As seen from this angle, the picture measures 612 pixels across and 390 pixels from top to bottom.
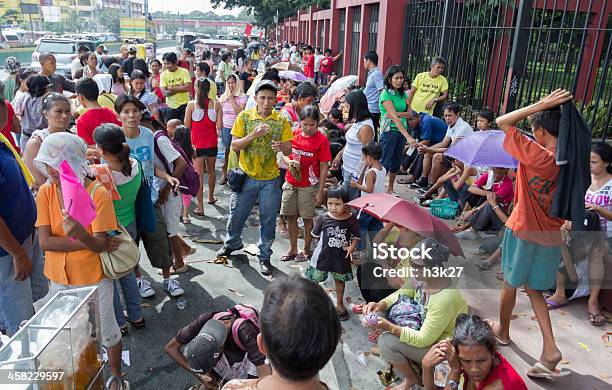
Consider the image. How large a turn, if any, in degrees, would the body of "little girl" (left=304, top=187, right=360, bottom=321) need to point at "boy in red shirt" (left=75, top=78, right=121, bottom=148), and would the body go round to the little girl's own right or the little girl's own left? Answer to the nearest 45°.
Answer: approximately 90° to the little girl's own right

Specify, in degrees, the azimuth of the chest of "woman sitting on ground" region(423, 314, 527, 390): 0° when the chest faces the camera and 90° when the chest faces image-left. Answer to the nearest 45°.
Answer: approximately 45°

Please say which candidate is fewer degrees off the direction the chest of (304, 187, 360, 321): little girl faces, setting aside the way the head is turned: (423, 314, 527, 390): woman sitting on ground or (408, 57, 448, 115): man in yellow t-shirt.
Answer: the woman sitting on ground

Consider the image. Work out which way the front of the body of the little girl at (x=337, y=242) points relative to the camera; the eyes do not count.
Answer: toward the camera

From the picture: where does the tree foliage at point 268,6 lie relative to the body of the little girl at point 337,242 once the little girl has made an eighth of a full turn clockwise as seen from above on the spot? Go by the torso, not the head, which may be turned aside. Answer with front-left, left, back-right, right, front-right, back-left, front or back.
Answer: back-right

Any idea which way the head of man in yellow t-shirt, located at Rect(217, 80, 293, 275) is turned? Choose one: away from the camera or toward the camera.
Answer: toward the camera

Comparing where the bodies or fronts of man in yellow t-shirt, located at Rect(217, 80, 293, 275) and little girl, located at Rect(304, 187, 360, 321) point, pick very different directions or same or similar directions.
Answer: same or similar directions

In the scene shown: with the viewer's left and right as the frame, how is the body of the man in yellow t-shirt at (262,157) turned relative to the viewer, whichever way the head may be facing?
facing the viewer

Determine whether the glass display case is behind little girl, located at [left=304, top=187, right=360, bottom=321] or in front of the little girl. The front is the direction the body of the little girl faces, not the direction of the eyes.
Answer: in front

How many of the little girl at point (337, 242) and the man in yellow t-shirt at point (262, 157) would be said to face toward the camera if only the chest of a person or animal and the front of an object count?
2

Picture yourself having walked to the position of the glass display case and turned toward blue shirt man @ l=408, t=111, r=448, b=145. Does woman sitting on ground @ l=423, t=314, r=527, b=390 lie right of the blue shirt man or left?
right

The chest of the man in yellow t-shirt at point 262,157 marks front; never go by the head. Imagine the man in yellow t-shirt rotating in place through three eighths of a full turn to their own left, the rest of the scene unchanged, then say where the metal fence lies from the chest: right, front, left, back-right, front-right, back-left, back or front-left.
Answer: front

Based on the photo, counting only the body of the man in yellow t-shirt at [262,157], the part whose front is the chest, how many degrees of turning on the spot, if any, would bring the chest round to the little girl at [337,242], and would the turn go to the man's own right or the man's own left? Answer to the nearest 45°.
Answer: approximately 45° to the man's own left

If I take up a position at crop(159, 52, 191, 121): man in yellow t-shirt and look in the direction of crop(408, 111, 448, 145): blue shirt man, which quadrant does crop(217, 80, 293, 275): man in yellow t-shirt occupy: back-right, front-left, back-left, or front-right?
front-right

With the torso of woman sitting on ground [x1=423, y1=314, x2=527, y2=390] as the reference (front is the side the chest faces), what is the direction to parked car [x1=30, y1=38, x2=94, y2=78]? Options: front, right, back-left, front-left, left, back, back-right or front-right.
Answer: right

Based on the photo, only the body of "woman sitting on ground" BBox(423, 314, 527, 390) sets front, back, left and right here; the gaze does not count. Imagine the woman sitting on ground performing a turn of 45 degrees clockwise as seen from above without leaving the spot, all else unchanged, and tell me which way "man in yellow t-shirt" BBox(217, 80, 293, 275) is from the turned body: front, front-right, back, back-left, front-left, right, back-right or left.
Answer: front-right

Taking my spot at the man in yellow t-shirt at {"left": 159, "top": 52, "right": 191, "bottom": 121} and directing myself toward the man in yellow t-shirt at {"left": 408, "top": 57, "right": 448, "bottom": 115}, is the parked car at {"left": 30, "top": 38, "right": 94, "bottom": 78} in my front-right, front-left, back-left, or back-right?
back-left
